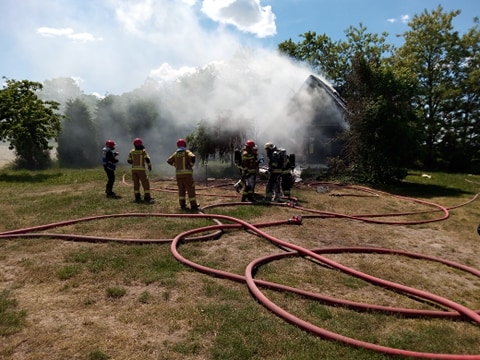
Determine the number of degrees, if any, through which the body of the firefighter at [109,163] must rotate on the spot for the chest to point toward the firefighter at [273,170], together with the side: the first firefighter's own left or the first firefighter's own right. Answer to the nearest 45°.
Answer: approximately 45° to the first firefighter's own right

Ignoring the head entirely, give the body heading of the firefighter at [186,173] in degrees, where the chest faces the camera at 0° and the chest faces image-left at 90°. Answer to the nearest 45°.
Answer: approximately 180°

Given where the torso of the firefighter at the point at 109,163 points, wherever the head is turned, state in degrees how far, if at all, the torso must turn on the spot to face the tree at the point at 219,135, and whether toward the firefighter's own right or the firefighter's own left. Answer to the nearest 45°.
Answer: approximately 45° to the firefighter's own left

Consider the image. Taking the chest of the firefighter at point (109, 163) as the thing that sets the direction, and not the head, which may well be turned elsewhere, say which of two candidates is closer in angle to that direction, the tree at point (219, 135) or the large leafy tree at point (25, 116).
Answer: the tree

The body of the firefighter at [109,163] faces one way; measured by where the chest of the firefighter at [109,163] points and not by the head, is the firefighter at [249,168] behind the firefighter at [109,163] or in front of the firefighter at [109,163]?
in front

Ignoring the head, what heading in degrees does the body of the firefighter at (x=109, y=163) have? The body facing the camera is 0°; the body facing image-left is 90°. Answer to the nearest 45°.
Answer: approximately 270°

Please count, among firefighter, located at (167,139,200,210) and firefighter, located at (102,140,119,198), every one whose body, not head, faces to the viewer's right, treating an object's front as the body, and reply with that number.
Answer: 1

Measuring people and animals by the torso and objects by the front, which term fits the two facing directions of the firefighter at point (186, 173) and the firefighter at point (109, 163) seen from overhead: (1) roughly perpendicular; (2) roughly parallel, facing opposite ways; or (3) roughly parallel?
roughly perpendicular

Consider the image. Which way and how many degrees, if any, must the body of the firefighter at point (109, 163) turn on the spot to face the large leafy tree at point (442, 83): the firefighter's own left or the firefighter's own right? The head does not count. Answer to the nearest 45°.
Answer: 0° — they already face it

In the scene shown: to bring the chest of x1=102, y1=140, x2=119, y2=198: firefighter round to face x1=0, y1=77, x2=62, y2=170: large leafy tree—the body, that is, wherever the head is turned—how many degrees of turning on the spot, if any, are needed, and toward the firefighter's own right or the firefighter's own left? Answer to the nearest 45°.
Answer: approximately 90° to the firefighter's own left

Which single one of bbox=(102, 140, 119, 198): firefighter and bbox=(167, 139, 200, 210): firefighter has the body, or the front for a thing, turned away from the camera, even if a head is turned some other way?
bbox=(167, 139, 200, 210): firefighter

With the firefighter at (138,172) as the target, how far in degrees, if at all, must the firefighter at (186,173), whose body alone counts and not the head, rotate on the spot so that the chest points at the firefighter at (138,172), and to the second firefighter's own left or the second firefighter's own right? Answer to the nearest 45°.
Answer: approximately 45° to the second firefighter's own left

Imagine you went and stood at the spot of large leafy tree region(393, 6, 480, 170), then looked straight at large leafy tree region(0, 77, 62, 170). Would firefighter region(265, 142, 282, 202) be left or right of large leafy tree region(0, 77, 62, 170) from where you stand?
left
